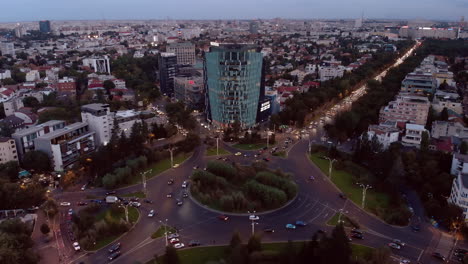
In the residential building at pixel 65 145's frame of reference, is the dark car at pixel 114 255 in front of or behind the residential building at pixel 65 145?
in front

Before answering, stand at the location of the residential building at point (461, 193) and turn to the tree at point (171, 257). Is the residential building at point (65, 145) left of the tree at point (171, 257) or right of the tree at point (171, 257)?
right

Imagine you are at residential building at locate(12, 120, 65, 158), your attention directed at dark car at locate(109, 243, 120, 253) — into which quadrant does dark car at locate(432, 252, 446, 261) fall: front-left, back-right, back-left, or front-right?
front-left

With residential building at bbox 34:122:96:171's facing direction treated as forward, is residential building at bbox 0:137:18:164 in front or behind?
behind

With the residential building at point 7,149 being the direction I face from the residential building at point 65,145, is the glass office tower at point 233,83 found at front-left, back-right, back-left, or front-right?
back-right

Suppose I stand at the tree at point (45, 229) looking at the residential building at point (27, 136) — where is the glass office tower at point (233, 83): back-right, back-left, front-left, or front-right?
front-right

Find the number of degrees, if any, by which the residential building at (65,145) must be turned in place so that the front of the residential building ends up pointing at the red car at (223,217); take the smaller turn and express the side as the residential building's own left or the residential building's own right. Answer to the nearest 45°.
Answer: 0° — it already faces it

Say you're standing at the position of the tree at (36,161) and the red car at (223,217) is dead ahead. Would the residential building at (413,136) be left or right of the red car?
left

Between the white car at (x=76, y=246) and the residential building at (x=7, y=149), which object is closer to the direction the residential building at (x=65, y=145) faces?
the white car

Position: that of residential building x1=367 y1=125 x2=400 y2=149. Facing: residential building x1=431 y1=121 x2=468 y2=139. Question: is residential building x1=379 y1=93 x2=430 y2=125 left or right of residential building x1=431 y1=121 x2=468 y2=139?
left

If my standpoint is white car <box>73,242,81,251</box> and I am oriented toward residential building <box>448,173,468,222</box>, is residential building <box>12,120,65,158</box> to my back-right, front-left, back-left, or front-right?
back-left

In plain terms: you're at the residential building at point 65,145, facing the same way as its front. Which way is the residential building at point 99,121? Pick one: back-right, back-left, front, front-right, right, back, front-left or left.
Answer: left

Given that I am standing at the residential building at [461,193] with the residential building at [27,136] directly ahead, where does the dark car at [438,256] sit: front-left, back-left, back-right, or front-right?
front-left

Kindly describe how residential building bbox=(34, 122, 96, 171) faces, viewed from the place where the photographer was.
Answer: facing the viewer and to the right of the viewer

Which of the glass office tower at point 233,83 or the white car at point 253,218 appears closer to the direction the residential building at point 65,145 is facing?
the white car
